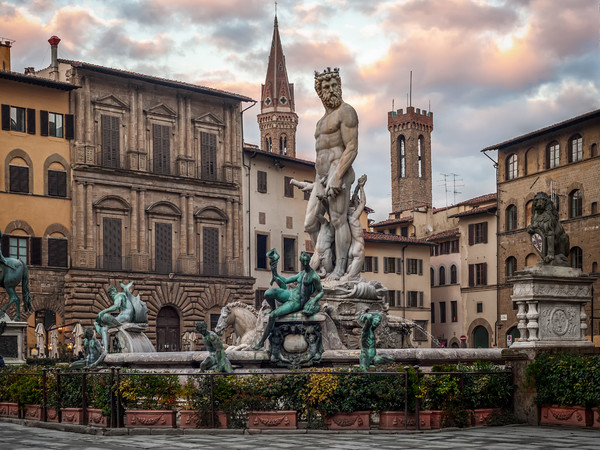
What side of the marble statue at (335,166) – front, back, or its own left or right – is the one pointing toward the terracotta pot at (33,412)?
front

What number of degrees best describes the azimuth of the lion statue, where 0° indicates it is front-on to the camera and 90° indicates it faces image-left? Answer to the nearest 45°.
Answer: approximately 45°

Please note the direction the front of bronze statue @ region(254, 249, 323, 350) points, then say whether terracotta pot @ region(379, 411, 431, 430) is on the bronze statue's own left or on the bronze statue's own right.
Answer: on the bronze statue's own left

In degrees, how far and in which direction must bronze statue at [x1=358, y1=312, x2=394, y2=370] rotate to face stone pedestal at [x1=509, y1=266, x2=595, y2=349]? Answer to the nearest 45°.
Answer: approximately 45° to its left

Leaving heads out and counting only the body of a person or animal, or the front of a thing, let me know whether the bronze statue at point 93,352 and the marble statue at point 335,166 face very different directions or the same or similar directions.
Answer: same or similar directions

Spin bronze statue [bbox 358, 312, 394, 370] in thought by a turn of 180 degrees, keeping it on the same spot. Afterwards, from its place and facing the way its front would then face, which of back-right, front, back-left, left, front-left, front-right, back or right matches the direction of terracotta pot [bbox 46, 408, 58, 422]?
front-left

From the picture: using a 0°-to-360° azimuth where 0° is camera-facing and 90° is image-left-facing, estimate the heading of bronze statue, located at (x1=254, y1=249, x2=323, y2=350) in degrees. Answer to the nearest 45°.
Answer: approximately 45°

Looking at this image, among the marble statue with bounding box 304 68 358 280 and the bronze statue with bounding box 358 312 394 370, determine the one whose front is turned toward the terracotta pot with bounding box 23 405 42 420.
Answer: the marble statue

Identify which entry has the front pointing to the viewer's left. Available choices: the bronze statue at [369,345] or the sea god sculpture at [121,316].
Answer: the sea god sculpture

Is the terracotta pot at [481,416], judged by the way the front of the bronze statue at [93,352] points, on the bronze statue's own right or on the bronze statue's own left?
on the bronze statue's own left

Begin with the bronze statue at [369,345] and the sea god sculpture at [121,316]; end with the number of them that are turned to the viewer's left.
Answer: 1

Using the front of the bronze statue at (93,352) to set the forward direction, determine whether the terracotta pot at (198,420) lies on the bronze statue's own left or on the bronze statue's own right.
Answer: on the bronze statue's own left

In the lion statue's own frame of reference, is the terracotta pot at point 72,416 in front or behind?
in front

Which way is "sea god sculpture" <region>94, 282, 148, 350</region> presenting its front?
to the viewer's left
